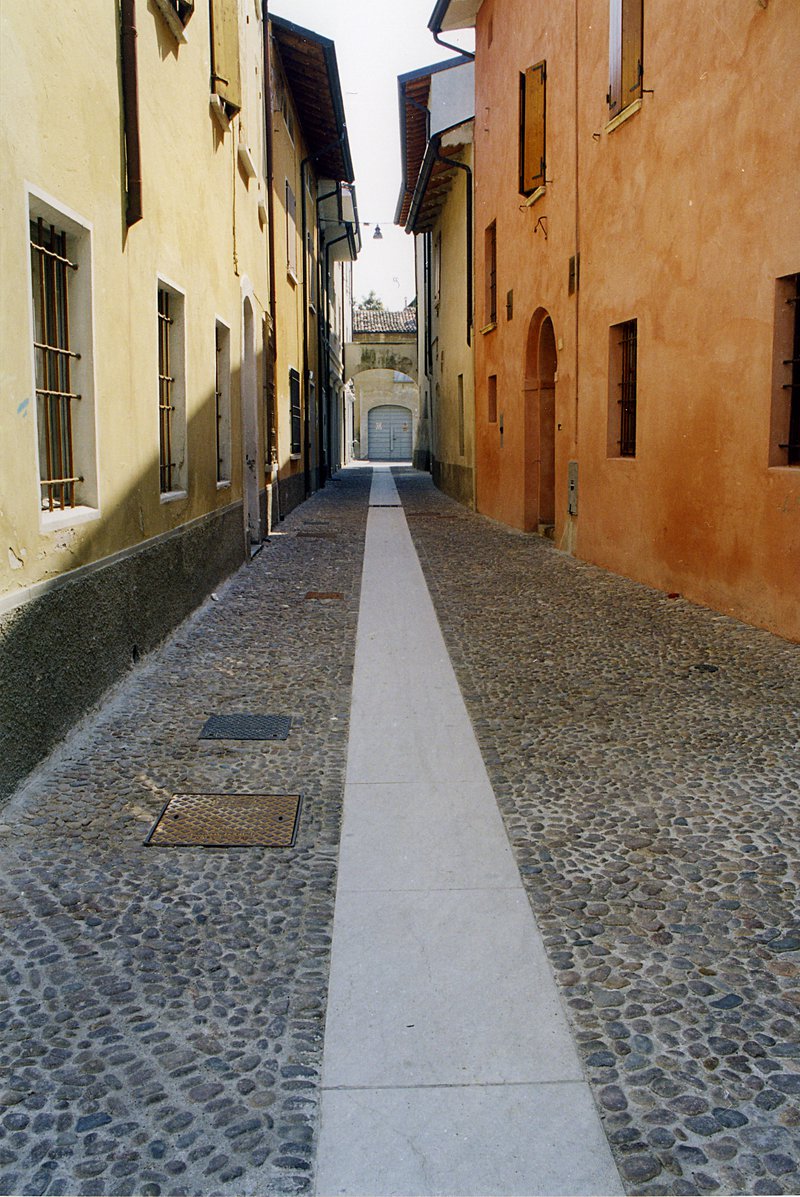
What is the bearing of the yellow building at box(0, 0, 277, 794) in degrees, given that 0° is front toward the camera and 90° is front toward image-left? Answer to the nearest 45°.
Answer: approximately 270°

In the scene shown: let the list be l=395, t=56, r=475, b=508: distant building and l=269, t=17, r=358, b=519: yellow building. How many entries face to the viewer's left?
1

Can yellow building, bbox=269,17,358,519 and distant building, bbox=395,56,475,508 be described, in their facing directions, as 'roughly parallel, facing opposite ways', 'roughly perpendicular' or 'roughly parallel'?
roughly parallel, facing opposite ways

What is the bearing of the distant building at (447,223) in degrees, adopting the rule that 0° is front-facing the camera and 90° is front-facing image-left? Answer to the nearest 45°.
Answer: approximately 90°

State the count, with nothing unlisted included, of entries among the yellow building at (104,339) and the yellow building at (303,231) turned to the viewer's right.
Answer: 2

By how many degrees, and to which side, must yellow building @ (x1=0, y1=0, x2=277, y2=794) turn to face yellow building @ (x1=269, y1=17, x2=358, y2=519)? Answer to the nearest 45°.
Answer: approximately 90° to its left

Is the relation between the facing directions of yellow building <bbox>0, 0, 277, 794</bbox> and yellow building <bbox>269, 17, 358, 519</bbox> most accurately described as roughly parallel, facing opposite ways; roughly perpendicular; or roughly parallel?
roughly parallel

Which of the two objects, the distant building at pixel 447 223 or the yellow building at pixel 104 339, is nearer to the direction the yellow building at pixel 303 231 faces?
the distant building

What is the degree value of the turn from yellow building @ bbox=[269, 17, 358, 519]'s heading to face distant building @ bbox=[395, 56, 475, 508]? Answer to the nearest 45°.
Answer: approximately 45° to its left

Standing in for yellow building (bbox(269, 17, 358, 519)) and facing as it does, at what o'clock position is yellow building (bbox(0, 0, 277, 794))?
yellow building (bbox(0, 0, 277, 794)) is roughly at 3 o'clock from yellow building (bbox(269, 17, 358, 519)).

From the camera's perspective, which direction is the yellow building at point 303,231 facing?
to the viewer's right

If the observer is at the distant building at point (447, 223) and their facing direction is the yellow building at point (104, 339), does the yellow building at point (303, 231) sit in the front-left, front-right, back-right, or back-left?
front-right

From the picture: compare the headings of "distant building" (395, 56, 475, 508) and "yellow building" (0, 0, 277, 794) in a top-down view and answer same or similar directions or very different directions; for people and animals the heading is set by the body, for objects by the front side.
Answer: very different directions
